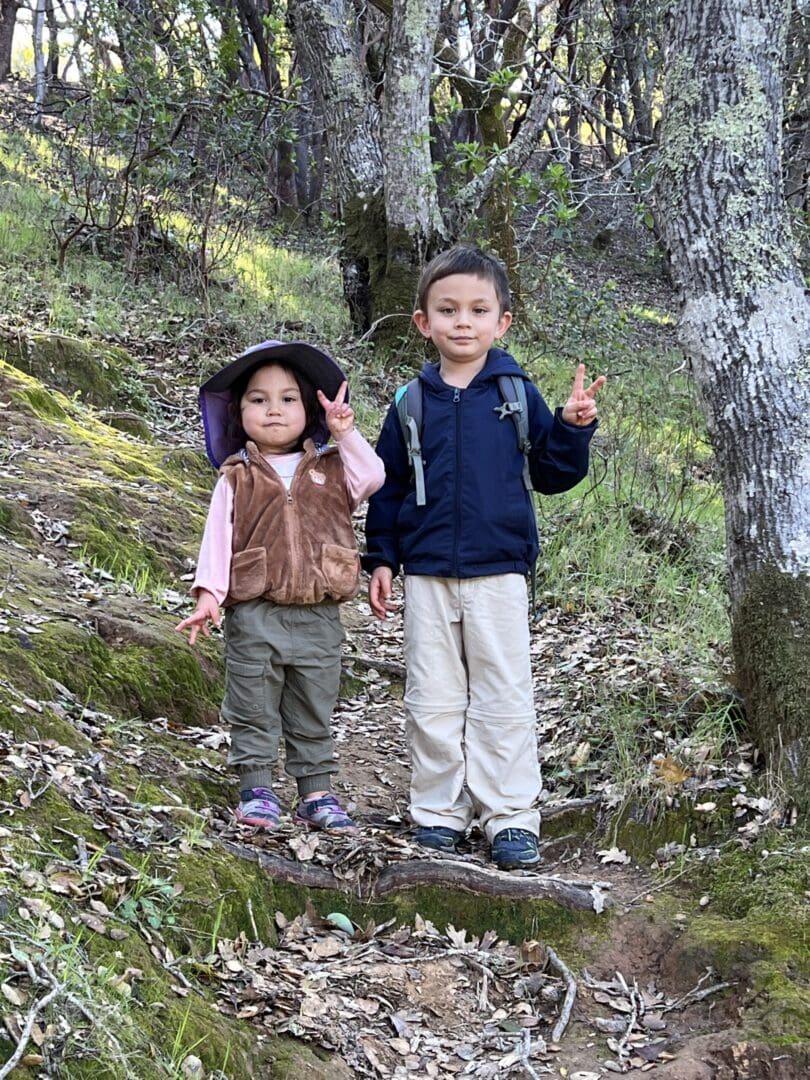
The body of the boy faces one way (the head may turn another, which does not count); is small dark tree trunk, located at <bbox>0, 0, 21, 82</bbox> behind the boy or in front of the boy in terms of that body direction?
behind

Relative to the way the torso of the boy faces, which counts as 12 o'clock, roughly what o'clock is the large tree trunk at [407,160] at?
The large tree trunk is roughly at 6 o'clock from the boy.

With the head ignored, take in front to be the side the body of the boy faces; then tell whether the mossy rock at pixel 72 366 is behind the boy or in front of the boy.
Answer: behind

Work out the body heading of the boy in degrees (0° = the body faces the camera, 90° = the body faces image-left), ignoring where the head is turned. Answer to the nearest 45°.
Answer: approximately 0°

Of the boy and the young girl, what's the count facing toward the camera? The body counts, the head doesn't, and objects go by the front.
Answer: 2

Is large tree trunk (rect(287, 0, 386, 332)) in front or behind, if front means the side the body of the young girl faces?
behind

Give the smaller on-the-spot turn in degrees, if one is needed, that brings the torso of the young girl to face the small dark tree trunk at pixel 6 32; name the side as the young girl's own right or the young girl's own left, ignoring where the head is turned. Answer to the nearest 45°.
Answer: approximately 180°

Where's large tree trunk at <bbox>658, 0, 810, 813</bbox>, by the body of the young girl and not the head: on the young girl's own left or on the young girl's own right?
on the young girl's own left

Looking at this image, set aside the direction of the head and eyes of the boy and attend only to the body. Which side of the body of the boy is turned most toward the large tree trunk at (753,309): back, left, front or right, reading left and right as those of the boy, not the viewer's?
left
